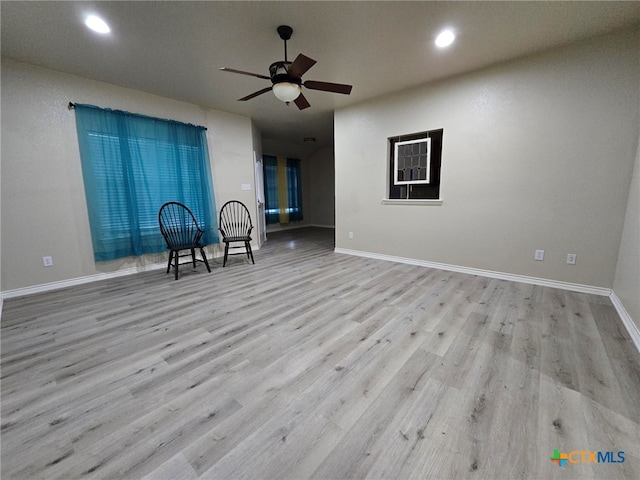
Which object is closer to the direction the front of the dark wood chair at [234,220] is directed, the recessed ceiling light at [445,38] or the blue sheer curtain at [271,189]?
the recessed ceiling light

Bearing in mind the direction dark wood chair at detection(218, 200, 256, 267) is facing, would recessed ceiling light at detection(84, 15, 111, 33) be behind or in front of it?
in front

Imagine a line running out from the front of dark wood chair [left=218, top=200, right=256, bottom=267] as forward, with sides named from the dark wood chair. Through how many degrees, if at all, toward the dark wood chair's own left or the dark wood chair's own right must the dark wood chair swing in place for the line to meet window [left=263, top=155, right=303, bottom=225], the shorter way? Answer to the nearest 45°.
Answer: approximately 135° to the dark wood chair's own left

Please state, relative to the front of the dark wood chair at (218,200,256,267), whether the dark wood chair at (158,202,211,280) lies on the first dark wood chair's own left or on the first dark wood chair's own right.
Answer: on the first dark wood chair's own right

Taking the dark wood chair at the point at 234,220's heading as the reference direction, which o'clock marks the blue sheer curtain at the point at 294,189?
The blue sheer curtain is roughly at 7 o'clock from the dark wood chair.

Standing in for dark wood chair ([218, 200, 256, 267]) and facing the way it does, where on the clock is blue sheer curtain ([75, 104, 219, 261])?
The blue sheer curtain is roughly at 2 o'clock from the dark wood chair.

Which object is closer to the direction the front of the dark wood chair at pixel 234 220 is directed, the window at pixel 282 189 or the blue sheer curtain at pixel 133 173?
the blue sheer curtain

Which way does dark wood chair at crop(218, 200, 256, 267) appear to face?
toward the camera

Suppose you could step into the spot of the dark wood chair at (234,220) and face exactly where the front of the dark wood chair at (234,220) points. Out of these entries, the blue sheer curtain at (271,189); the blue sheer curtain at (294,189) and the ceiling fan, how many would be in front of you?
1

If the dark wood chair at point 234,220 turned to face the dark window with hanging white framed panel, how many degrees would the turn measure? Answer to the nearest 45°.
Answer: approximately 45° to its left

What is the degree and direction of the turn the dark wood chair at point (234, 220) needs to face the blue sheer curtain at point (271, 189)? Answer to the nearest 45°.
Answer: approximately 180°
